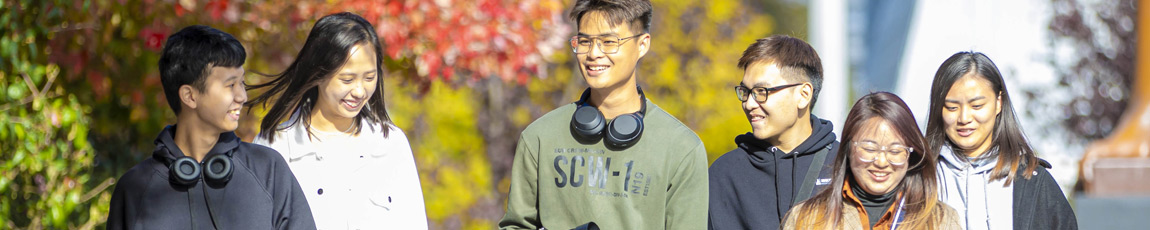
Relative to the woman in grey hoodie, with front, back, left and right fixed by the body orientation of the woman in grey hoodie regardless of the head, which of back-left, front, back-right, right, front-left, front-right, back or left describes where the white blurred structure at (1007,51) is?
back-right

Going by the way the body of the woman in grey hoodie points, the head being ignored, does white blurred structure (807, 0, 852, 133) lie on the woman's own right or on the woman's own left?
on the woman's own right

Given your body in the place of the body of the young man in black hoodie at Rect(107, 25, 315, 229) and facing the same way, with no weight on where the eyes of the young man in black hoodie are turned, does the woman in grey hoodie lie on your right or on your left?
on your left

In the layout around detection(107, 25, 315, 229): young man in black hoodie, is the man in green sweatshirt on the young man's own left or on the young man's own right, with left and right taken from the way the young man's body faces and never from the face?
on the young man's own left

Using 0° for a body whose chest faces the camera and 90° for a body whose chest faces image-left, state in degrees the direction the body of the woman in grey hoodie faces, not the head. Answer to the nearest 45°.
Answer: approximately 45°

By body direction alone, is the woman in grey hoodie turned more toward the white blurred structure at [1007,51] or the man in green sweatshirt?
the man in green sweatshirt

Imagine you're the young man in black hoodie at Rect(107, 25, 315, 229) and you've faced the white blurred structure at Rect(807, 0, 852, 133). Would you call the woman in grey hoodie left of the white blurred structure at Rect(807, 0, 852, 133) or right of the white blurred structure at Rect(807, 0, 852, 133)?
right
